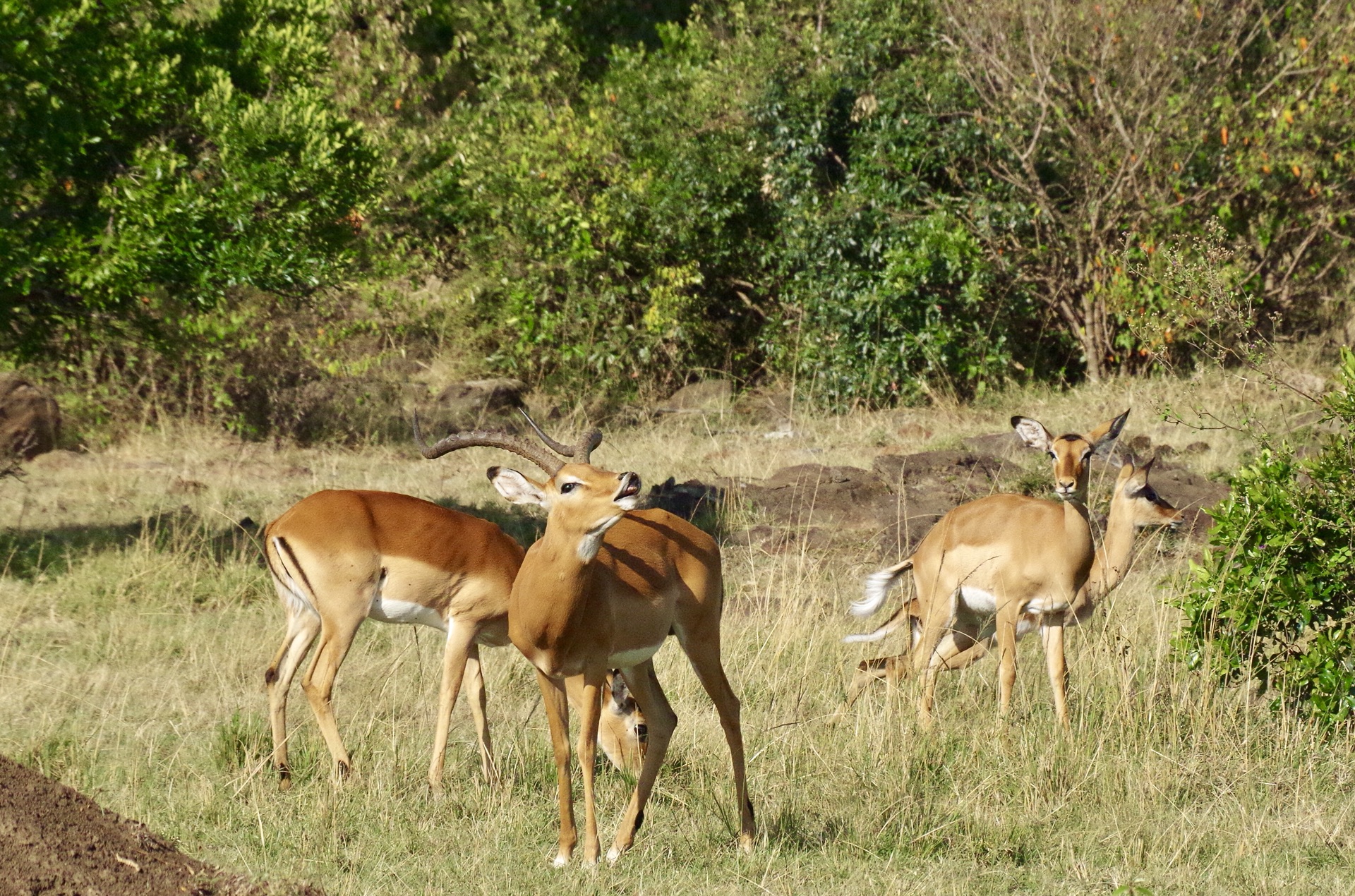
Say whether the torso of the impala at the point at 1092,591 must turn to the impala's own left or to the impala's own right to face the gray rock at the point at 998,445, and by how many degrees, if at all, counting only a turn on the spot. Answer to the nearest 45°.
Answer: approximately 90° to the impala's own left

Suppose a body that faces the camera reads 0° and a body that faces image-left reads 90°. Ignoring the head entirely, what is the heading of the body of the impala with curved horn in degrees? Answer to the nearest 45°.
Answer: approximately 45°

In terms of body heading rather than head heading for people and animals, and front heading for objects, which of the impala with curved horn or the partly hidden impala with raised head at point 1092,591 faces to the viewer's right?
the partly hidden impala with raised head

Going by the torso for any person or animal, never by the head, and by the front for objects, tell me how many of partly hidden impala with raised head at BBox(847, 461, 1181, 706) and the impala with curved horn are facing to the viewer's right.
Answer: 1

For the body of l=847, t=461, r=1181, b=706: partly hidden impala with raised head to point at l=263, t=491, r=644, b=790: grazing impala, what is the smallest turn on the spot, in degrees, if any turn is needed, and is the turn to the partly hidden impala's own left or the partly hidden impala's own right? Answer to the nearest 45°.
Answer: approximately 135° to the partly hidden impala's own right

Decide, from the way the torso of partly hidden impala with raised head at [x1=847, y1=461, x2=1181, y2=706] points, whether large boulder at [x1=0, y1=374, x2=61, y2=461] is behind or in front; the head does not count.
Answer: behind

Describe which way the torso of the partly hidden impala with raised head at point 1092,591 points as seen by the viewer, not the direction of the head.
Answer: to the viewer's right

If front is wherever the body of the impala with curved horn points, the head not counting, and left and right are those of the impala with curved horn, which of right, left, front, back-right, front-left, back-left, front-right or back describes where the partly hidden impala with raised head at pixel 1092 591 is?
back
